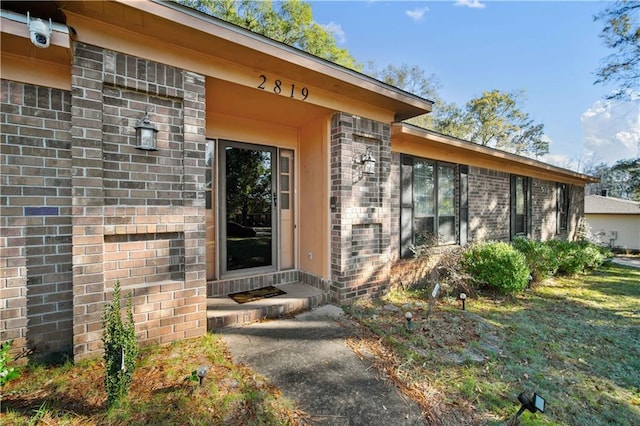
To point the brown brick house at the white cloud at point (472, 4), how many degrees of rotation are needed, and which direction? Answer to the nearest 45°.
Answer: approximately 90° to its left

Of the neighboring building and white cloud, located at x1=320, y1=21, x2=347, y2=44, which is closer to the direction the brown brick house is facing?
the neighboring building

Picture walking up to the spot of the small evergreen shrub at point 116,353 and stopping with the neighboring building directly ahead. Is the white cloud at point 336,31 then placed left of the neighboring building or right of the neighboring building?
left

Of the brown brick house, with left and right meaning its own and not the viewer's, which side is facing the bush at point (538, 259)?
left

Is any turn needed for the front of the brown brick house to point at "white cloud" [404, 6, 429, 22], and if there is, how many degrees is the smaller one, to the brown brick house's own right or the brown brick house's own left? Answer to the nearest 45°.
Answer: approximately 90° to the brown brick house's own left

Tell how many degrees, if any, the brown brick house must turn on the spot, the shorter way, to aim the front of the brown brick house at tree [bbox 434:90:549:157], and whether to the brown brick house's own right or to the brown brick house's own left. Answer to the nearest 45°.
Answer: approximately 90° to the brown brick house's own left

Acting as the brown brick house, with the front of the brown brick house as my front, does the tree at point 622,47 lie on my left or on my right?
on my left

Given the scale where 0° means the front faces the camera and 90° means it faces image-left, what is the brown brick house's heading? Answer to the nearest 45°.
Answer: approximately 315°
